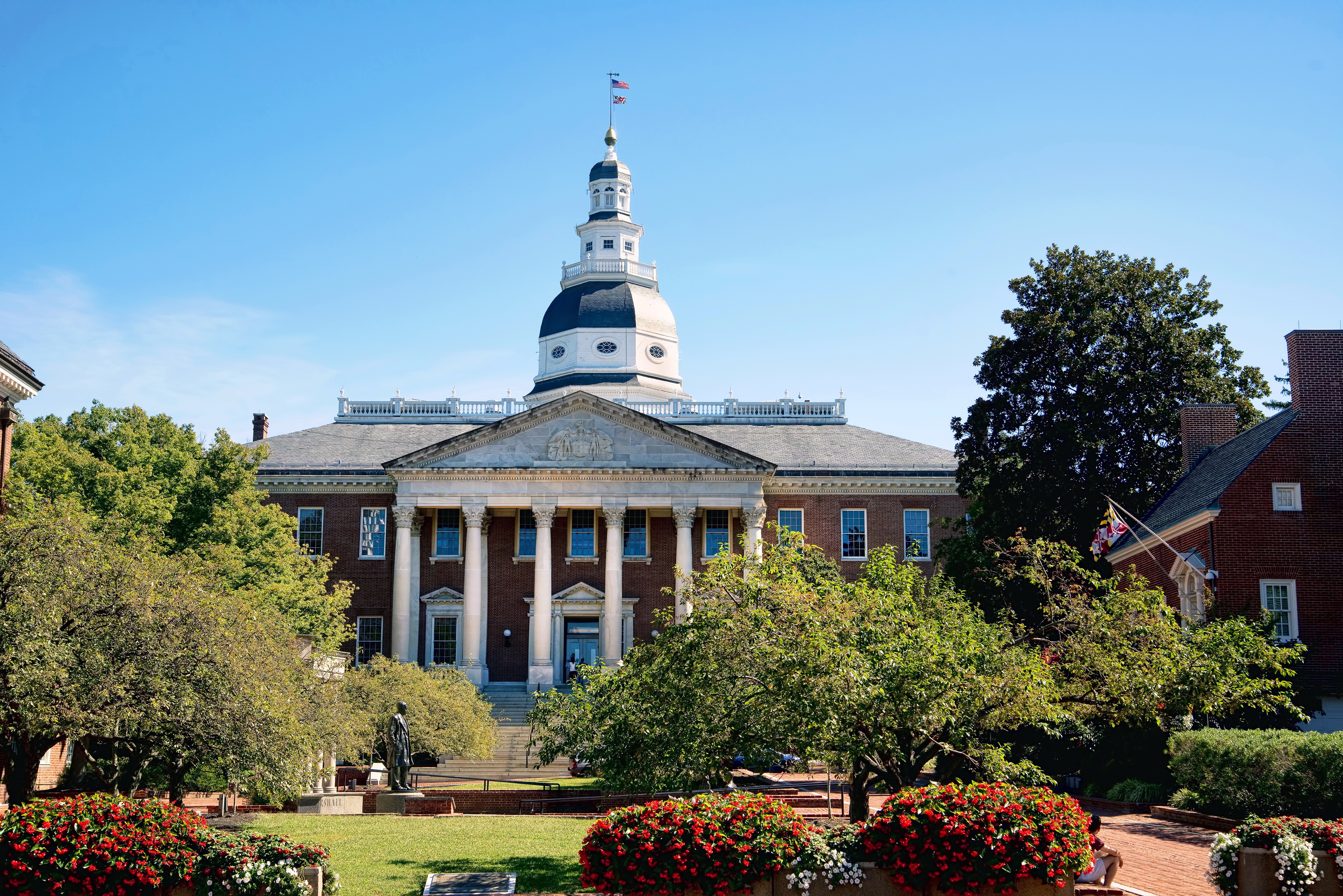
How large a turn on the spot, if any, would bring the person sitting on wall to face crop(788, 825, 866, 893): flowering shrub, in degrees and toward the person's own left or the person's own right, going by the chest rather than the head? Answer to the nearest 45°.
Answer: approximately 135° to the person's own right

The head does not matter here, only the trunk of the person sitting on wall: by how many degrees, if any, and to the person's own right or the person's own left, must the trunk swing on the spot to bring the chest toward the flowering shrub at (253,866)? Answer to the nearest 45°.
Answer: approximately 135° to the person's own right

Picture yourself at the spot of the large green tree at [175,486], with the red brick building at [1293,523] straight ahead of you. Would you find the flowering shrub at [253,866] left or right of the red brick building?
right

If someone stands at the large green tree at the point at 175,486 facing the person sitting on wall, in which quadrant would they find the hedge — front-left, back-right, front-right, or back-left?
front-left

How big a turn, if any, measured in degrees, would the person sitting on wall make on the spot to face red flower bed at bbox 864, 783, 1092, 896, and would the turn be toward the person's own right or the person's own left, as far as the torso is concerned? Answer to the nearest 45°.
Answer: approximately 135° to the person's own right

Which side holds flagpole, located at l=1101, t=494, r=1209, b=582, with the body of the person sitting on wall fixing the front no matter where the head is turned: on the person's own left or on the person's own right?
on the person's own left
